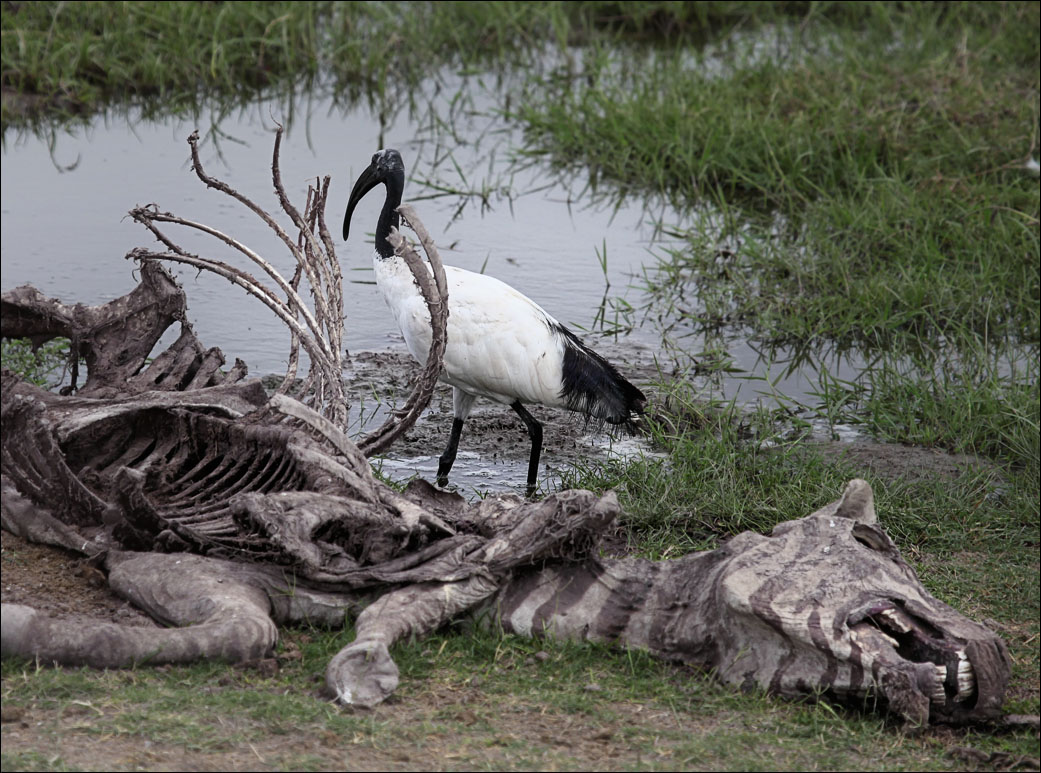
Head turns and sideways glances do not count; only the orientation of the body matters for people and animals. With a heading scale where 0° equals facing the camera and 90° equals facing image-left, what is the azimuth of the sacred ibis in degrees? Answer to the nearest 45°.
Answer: approximately 90°
